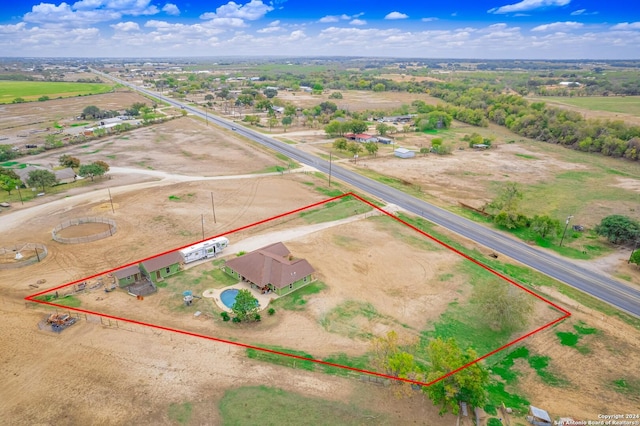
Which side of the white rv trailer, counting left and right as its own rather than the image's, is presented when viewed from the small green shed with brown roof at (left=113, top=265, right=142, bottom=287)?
back

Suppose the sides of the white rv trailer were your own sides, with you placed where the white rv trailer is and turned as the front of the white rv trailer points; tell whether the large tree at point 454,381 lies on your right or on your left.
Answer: on your right

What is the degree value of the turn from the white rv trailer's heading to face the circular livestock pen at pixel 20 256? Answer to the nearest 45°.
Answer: approximately 135° to its left

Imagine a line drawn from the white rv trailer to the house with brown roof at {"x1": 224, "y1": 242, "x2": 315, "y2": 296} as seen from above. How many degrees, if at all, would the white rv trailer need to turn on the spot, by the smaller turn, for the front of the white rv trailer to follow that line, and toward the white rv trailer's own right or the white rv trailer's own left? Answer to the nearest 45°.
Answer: approximately 90° to the white rv trailer's own right

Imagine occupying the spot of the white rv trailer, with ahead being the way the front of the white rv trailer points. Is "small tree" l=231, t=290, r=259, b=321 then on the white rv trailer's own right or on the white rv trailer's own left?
on the white rv trailer's own right

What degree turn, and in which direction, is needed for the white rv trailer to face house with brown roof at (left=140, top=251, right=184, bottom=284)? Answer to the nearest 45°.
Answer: approximately 180°

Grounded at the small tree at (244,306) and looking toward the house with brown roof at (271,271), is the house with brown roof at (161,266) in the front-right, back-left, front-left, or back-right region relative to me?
front-left

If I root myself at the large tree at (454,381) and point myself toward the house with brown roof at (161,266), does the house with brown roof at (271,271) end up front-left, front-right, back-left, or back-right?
front-right

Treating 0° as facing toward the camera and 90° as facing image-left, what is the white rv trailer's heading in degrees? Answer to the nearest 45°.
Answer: approximately 225°

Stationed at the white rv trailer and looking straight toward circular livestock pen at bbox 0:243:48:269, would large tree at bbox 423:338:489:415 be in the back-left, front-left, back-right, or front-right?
back-left
